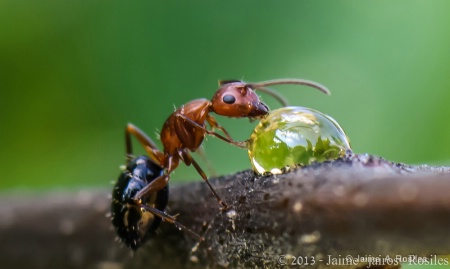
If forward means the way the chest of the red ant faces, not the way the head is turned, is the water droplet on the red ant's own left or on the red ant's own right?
on the red ant's own right

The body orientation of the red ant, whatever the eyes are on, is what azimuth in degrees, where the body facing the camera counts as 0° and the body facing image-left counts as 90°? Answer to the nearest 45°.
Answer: approximately 270°
